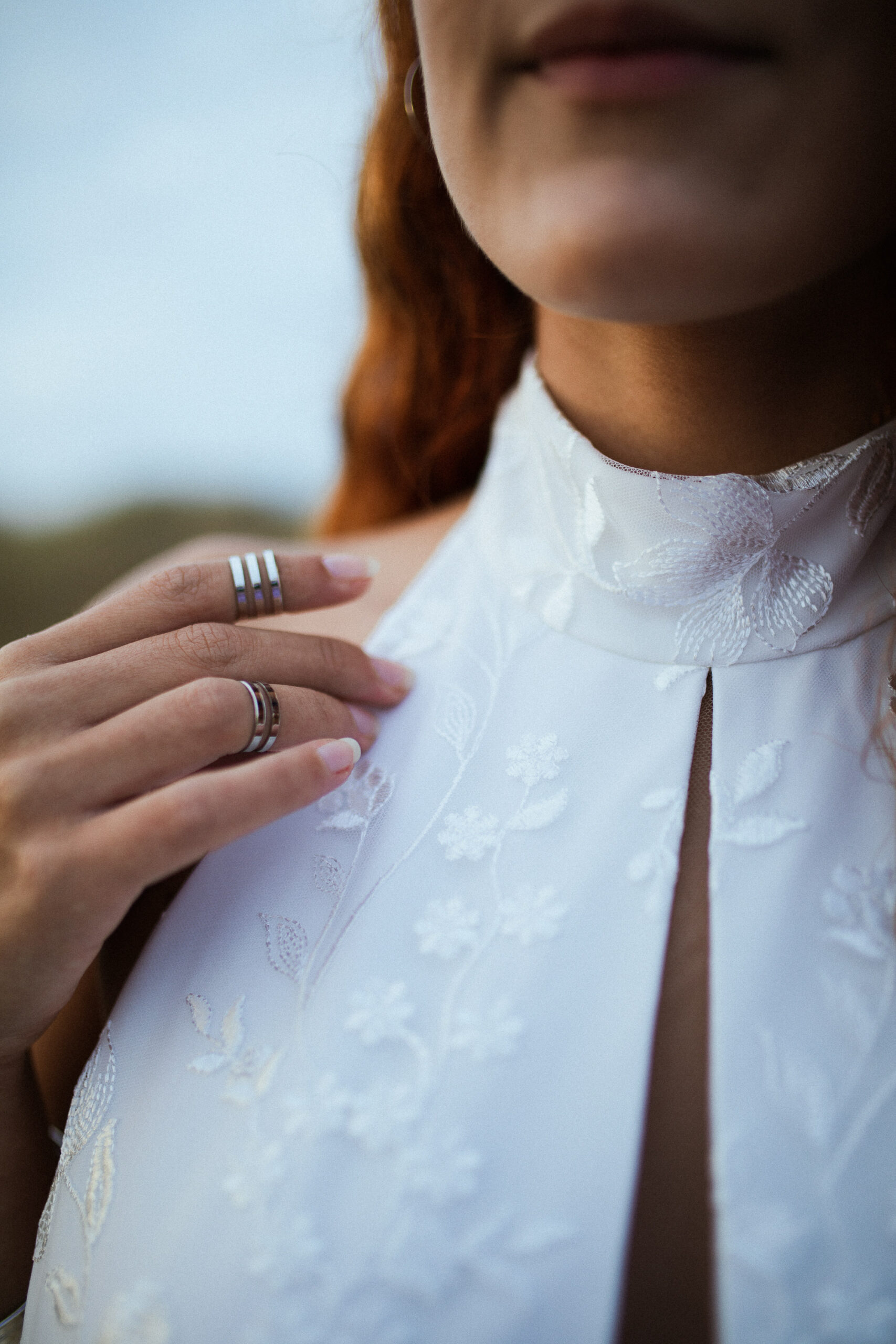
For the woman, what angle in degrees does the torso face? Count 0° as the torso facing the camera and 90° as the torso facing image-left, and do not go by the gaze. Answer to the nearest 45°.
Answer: approximately 0°
